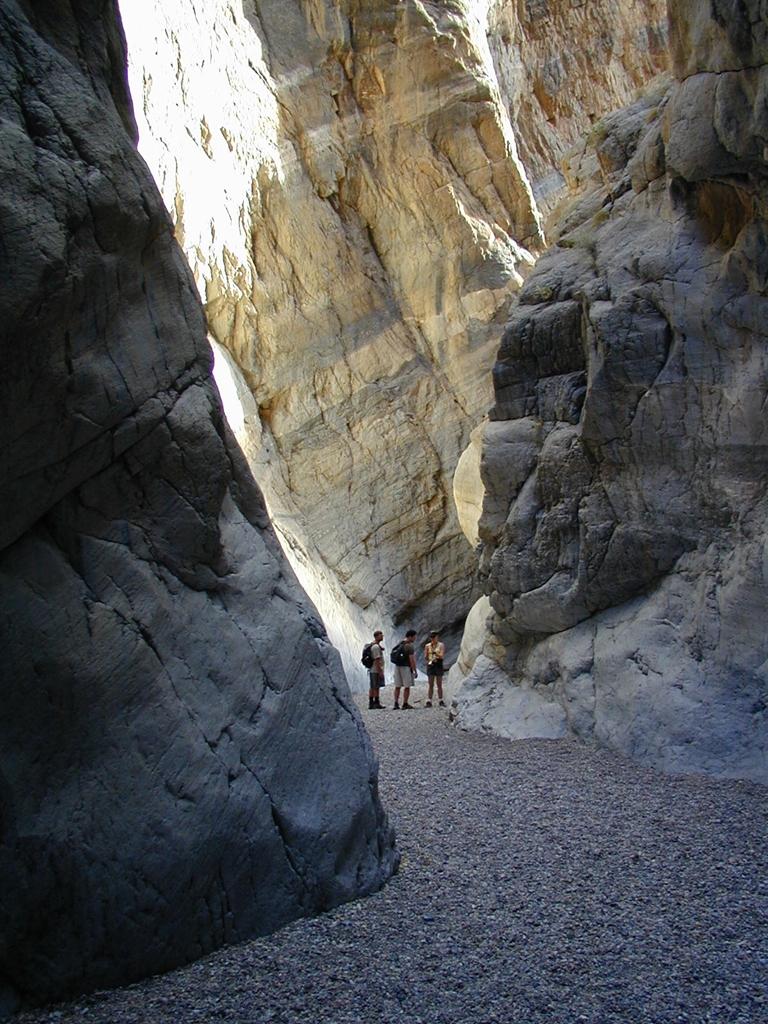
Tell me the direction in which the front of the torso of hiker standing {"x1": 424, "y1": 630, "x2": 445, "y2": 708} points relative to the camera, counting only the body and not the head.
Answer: toward the camera

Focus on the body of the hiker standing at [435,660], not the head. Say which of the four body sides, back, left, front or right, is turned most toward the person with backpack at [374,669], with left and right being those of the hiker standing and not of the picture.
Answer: right

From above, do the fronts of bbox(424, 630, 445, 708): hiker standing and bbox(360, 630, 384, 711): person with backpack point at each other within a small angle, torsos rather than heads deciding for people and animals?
no

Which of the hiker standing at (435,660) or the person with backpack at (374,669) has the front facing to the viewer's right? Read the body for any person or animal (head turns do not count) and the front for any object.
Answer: the person with backpack

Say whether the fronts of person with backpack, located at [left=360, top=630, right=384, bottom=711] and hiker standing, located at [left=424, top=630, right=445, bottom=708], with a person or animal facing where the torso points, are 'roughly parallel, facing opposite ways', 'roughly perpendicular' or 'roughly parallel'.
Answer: roughly perpendicular

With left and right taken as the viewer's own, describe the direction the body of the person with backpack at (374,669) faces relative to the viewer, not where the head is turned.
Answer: facing to the right of the viewer

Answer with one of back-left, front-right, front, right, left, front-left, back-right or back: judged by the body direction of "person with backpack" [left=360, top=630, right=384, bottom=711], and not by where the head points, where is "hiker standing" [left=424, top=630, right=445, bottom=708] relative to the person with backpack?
front

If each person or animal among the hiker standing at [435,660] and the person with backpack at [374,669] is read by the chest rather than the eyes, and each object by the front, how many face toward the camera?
1
